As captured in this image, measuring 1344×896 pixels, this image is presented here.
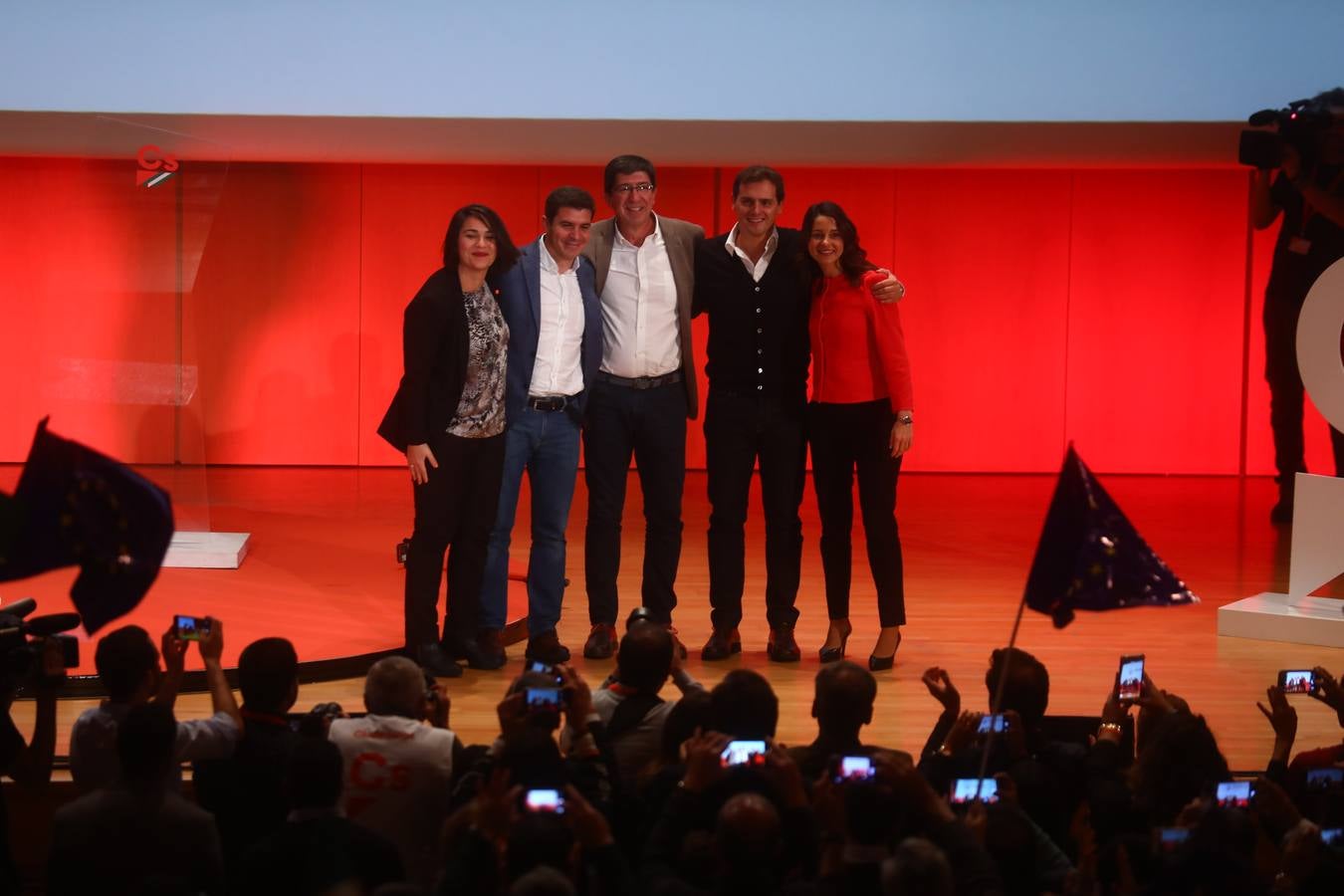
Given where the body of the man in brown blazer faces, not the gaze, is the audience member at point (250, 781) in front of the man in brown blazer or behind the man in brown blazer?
in front

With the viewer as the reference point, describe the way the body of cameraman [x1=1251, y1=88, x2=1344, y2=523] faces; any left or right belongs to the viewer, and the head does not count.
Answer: facing to the left of the viewer

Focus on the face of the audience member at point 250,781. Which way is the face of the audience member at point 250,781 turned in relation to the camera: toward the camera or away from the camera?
away from the camera

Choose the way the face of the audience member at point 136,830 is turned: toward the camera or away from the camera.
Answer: away from the camera

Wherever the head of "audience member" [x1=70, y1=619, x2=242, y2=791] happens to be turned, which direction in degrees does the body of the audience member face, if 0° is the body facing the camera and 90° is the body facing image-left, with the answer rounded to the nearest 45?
approximately 225°

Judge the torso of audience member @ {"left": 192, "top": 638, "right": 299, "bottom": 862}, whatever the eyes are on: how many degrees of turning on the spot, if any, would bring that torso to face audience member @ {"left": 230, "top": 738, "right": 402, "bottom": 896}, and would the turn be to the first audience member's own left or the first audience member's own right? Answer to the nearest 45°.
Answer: approximately 135° to the first audience member's own right

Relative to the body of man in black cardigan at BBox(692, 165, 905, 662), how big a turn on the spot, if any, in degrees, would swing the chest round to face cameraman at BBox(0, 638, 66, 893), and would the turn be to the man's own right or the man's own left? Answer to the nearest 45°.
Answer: approximately 45° to the man's own right

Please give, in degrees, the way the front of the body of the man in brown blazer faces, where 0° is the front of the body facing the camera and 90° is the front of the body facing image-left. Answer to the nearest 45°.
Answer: approximately 0°

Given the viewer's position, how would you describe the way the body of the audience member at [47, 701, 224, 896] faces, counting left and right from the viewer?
facing away from the viewer
